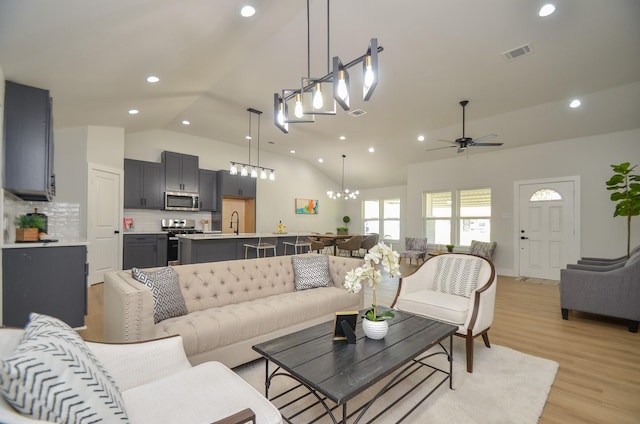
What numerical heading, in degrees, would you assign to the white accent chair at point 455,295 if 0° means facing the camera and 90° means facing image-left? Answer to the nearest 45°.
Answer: approximately 45°

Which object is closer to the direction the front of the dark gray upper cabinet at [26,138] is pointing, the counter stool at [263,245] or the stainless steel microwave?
the counter stool

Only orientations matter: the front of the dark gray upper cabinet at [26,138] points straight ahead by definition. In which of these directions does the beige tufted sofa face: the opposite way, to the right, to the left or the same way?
to the right

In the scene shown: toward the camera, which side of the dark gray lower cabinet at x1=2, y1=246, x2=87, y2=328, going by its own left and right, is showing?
right

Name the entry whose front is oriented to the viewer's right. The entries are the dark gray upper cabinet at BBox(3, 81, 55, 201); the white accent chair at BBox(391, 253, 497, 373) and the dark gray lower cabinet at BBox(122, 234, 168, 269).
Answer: the dark gray upper cabinet

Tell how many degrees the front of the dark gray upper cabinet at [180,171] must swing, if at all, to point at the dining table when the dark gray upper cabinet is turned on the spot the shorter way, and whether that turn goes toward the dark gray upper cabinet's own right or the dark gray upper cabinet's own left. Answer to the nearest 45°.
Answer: approximately 90° to the dark gray upper cabinet's own left

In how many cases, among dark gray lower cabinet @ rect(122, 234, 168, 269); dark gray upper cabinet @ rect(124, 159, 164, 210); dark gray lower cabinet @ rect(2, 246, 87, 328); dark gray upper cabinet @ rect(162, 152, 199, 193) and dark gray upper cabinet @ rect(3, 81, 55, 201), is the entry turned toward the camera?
3

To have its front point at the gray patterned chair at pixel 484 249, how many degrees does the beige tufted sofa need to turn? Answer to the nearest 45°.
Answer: approximately 90° to its left

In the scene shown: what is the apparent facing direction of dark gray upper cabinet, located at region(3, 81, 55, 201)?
to the viewer's right

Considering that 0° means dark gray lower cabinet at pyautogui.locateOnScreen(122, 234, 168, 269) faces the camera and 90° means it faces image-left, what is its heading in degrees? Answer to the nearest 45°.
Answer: approximately 0°
